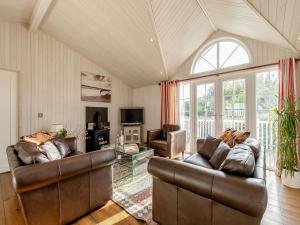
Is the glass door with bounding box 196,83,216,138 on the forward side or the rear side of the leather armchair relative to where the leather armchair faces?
on the rear side

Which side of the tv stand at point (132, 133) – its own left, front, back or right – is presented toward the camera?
front

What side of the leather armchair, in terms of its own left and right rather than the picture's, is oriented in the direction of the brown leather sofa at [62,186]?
front

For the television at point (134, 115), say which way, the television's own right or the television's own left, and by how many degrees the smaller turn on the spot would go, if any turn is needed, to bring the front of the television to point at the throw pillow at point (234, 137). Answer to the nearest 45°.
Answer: approximately 45° to the television's own left

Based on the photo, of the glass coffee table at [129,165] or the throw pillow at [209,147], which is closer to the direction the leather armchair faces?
the glass coffee table

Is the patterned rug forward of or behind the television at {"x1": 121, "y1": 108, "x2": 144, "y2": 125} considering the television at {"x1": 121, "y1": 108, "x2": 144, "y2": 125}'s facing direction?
forward

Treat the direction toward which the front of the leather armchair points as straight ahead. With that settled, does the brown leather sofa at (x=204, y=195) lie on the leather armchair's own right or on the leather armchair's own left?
on the leather armchair's own left

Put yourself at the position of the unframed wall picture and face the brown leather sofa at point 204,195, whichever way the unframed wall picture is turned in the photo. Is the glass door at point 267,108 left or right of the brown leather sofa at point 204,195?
left

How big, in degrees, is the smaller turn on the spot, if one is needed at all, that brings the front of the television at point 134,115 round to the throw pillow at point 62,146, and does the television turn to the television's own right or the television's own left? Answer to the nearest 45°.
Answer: approximately 45° to the television's own right

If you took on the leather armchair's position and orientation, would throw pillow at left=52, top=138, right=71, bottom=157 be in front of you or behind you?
in front

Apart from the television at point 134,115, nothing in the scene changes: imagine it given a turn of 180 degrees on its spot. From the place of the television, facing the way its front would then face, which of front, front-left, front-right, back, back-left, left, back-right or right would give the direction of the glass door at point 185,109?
back-right

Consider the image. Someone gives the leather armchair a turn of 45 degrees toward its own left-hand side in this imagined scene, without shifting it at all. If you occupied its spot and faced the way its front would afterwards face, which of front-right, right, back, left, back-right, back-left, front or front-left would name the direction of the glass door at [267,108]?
left

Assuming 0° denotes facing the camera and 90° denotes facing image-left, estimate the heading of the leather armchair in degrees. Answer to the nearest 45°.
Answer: approximately 45°

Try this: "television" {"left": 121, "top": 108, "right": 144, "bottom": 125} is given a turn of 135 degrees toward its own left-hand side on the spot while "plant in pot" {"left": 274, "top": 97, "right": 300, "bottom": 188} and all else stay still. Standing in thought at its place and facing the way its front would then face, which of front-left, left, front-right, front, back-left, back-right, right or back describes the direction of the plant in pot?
right

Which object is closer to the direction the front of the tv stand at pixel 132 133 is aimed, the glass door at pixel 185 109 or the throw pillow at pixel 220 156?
the throw pillow

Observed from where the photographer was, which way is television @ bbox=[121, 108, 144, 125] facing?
facing the viewer
